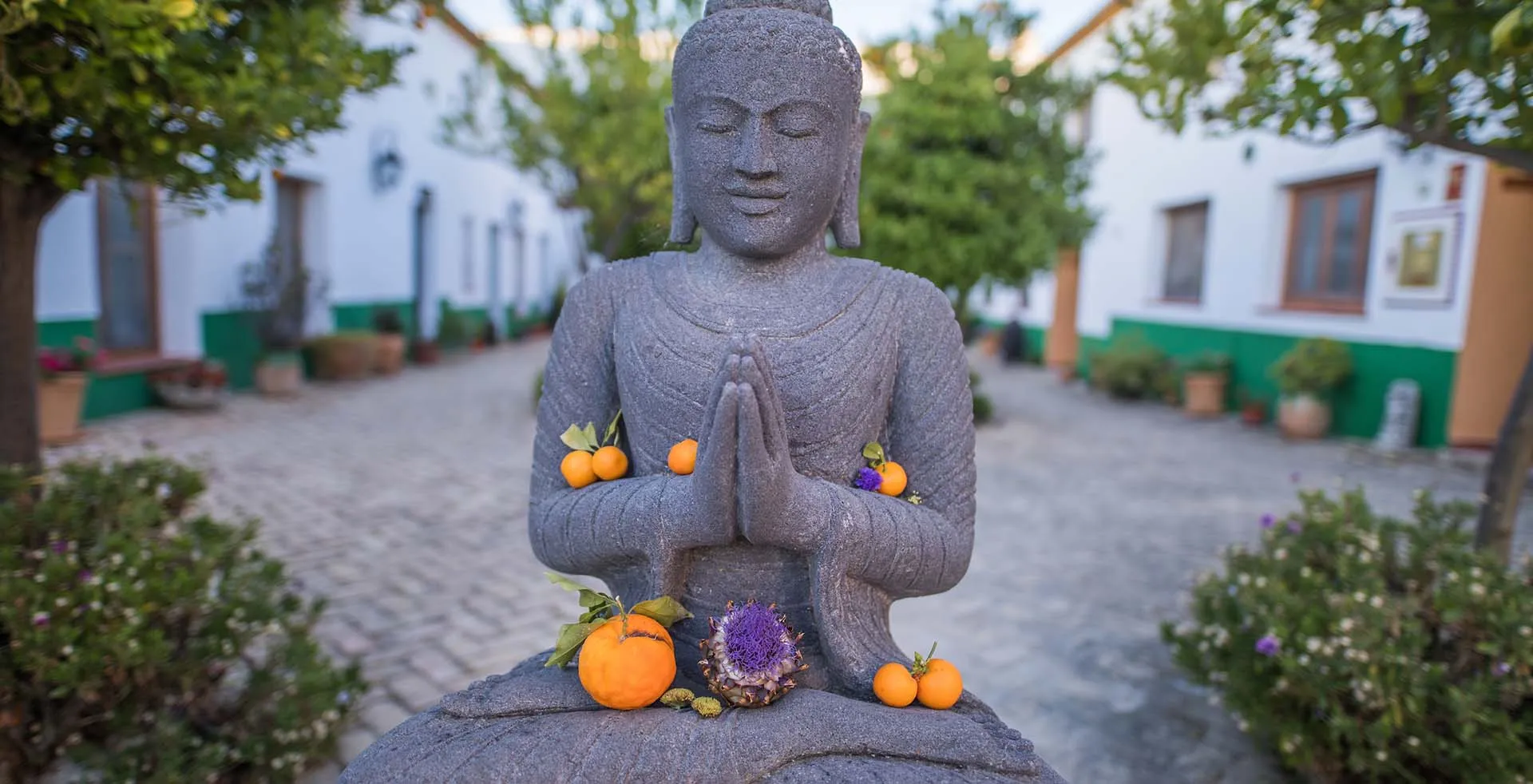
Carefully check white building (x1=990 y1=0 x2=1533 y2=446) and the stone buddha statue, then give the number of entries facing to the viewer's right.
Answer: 0

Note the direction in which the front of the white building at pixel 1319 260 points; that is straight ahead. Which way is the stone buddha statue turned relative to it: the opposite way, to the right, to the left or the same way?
to the left

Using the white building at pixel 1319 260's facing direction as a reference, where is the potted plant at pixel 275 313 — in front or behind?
in front

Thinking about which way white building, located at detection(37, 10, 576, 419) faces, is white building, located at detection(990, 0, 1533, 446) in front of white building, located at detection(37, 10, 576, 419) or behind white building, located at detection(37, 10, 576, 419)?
in front

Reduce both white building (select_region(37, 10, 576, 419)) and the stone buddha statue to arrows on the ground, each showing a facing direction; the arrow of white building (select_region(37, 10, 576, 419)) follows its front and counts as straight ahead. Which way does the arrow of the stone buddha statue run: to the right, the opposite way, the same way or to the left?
to the right

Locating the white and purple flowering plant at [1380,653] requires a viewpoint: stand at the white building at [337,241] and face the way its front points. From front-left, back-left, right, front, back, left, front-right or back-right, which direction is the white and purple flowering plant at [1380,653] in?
front-right

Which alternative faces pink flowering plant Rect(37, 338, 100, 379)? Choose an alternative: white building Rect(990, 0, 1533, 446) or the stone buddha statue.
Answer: the white building

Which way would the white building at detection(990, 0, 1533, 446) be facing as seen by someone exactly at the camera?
facing the viewer and to the left of the viewer

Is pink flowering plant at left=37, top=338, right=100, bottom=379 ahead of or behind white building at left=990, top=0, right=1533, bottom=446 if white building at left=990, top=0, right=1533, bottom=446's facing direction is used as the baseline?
ahead

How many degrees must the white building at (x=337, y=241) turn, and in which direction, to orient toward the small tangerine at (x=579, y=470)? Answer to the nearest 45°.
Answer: approximately 45° to its right

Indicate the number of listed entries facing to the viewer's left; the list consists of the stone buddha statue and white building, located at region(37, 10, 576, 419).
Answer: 0

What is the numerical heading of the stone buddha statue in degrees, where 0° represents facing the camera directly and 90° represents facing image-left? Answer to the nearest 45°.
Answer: approximately 0°

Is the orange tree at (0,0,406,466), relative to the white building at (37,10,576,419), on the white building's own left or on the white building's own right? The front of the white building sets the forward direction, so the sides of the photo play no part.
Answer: on the white building's own right
